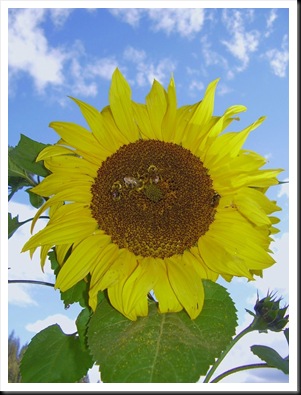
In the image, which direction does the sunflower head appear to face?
toward the camera
